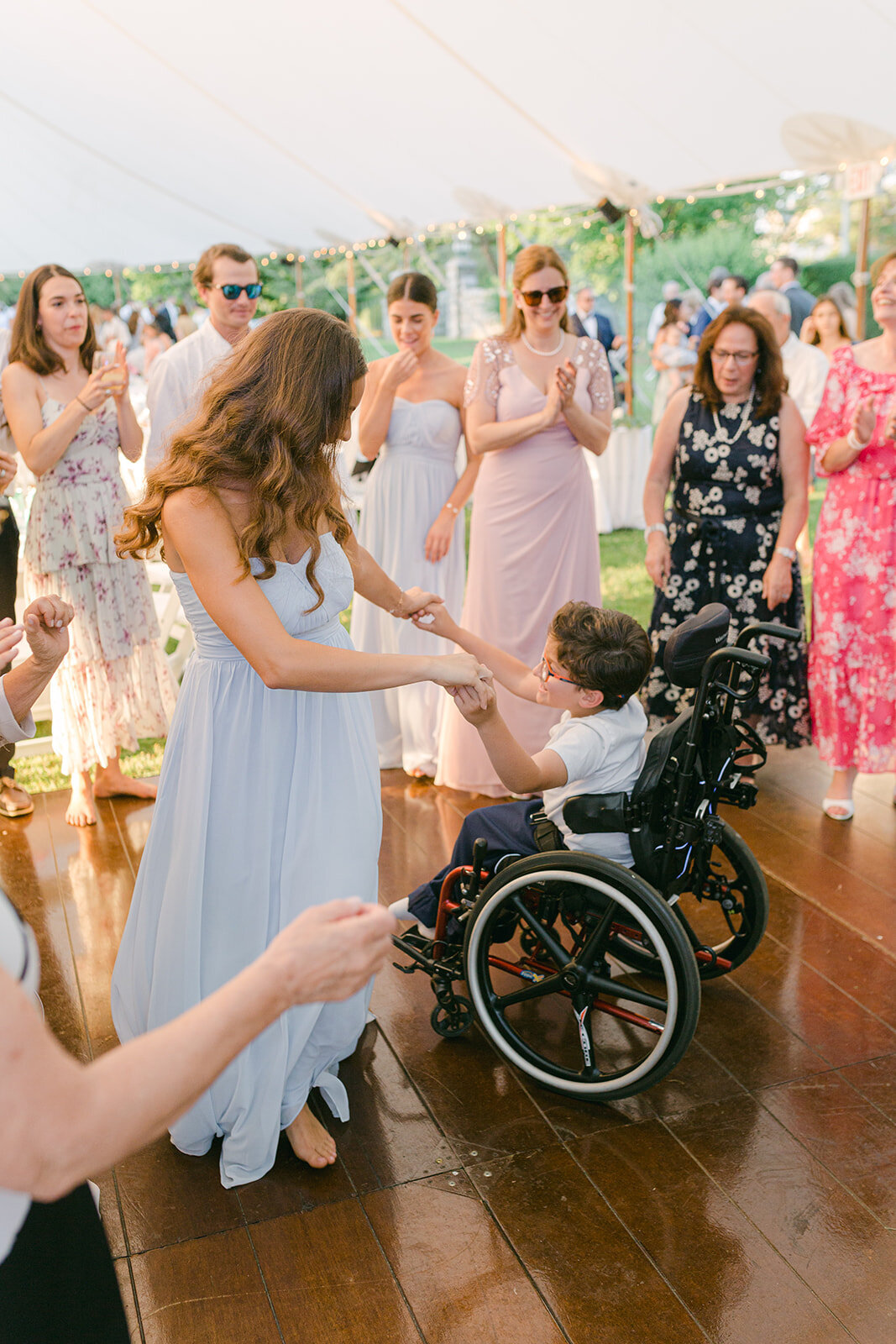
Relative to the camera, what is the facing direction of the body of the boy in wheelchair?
to the viewer's left

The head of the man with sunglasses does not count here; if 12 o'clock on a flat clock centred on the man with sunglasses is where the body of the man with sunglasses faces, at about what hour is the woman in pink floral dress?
The woman in pink floral dress is roughly at 11 o'clock from the man with sunglasses.

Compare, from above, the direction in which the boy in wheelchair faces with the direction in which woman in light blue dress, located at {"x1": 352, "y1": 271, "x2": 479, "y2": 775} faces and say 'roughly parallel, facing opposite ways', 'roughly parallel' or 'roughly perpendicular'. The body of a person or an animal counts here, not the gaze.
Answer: roughly perpendicular

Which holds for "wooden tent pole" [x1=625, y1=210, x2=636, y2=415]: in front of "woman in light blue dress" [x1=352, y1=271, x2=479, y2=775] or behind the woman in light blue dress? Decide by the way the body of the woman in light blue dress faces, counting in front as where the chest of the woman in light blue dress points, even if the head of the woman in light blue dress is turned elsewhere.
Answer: behind

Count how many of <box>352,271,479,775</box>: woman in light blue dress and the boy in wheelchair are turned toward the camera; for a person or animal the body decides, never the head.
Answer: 1

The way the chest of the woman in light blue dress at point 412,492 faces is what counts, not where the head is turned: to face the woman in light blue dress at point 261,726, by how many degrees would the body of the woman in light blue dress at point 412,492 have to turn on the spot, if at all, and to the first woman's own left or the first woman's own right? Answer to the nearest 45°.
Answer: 0° — they already face them

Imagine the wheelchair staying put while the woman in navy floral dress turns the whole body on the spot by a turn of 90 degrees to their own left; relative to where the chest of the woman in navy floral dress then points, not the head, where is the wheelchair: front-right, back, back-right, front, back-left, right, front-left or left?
right

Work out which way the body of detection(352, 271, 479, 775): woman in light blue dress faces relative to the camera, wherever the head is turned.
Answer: toward the camera

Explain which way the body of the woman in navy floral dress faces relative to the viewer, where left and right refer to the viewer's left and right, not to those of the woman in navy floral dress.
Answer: facing the viewer

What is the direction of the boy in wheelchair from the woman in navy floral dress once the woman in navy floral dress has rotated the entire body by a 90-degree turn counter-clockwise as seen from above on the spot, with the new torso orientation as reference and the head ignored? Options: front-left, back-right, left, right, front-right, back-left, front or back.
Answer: right
